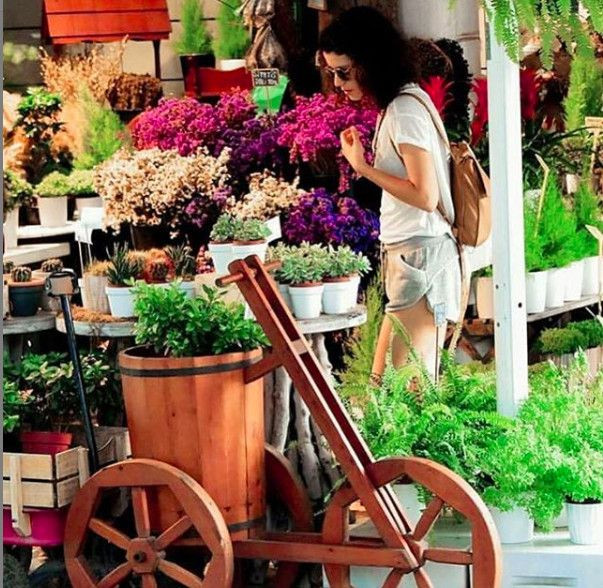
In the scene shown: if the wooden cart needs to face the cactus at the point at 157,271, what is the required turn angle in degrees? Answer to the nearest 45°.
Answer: approximately 135° to its left

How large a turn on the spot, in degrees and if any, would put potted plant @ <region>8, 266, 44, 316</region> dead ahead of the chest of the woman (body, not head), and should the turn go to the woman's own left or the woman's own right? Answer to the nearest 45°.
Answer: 0° — they already face it

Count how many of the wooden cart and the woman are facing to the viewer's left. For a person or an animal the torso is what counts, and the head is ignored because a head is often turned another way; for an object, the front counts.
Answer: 1

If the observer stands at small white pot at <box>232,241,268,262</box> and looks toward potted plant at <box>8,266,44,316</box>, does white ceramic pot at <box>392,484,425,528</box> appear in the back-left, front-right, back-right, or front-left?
back-left

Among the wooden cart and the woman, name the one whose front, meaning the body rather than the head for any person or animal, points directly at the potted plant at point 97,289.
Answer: the woman

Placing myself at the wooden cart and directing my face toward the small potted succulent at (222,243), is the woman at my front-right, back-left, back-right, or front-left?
front-right

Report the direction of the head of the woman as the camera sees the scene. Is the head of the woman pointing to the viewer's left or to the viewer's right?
to the viewer's left

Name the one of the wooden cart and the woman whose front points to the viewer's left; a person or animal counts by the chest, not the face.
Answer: the woman

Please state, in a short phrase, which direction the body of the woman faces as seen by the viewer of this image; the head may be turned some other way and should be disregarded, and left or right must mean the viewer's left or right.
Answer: facing to the left of the viewer

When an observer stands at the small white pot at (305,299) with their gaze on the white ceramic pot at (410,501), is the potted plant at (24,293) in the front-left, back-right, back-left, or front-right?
back-right

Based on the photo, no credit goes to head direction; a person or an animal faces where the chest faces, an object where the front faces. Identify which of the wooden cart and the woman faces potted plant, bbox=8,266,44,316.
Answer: the woman

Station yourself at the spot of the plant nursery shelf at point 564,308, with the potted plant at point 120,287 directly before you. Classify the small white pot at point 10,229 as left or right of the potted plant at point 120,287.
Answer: right
